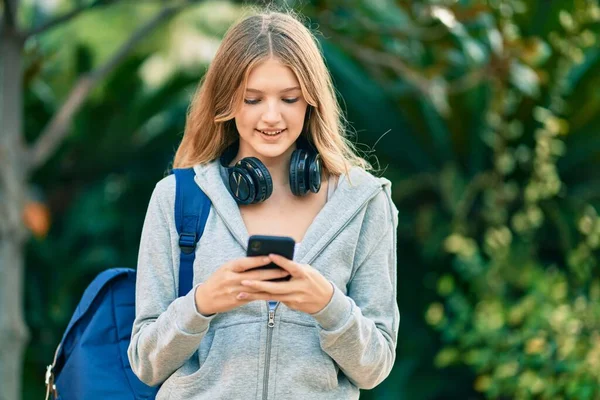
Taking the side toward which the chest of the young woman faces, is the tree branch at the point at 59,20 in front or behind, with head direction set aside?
behind

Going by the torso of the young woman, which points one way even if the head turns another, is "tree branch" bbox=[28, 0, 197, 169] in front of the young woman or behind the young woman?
behind
